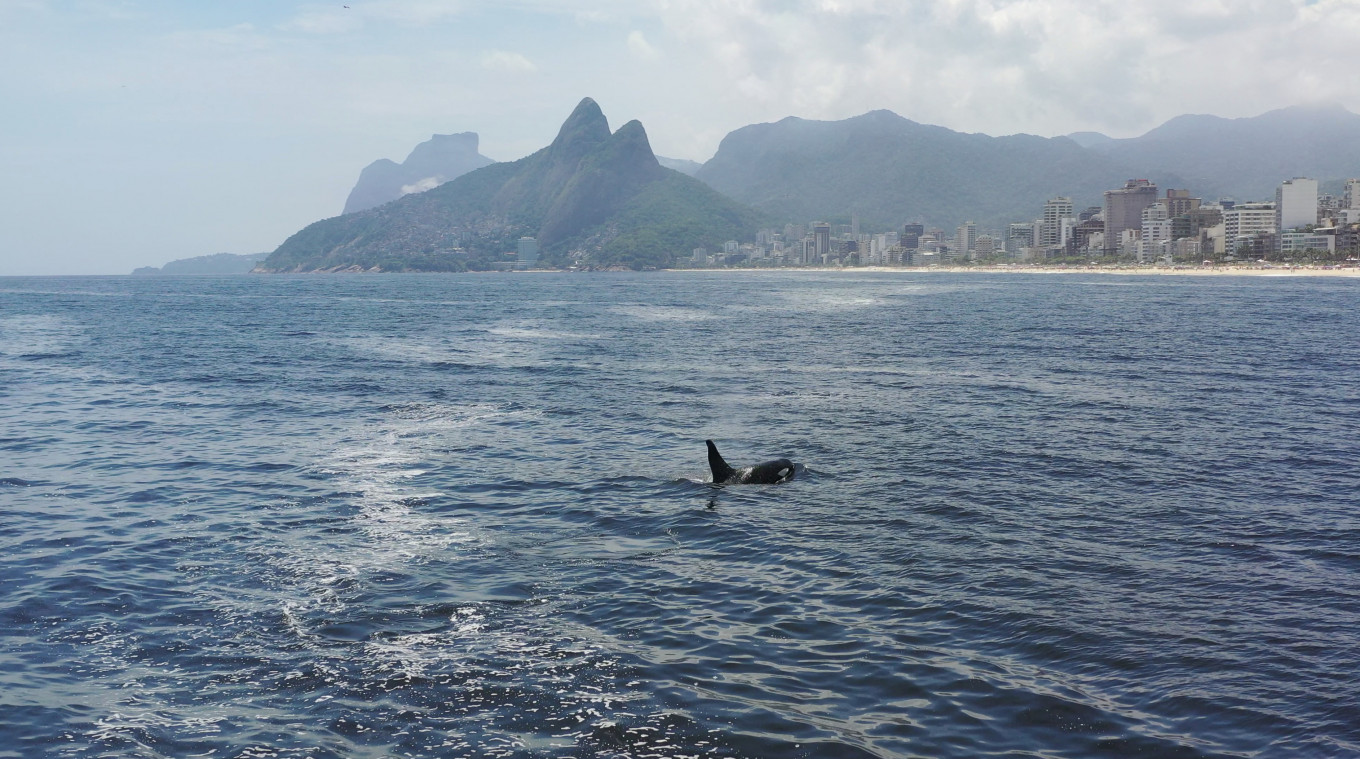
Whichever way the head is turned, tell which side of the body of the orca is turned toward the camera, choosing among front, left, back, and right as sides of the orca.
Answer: right
